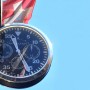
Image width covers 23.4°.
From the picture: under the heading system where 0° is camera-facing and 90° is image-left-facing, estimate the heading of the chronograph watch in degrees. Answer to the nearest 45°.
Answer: approximately 0°
